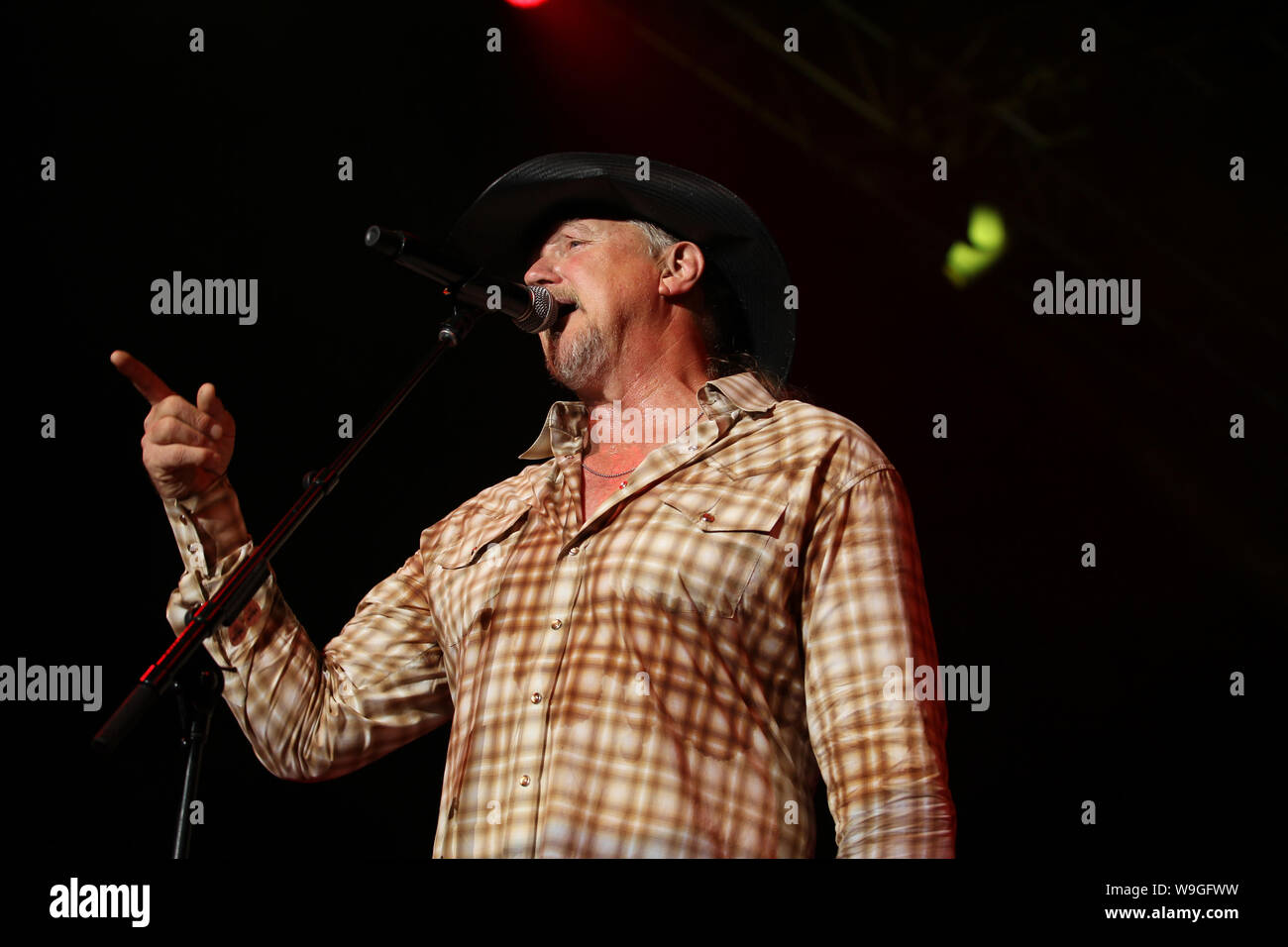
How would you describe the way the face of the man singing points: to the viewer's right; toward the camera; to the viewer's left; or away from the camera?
to the viewer's left

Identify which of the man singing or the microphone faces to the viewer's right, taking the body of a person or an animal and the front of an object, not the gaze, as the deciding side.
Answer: the microphone

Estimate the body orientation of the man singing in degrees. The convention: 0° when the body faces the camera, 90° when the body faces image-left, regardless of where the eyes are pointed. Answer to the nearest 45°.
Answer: approximately 45°

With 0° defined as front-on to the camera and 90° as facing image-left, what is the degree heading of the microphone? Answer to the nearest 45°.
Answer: approximately 270°

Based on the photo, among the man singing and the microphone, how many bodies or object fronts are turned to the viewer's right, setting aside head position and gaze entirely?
1

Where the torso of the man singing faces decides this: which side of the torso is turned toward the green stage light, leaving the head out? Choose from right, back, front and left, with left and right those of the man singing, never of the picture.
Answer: back
